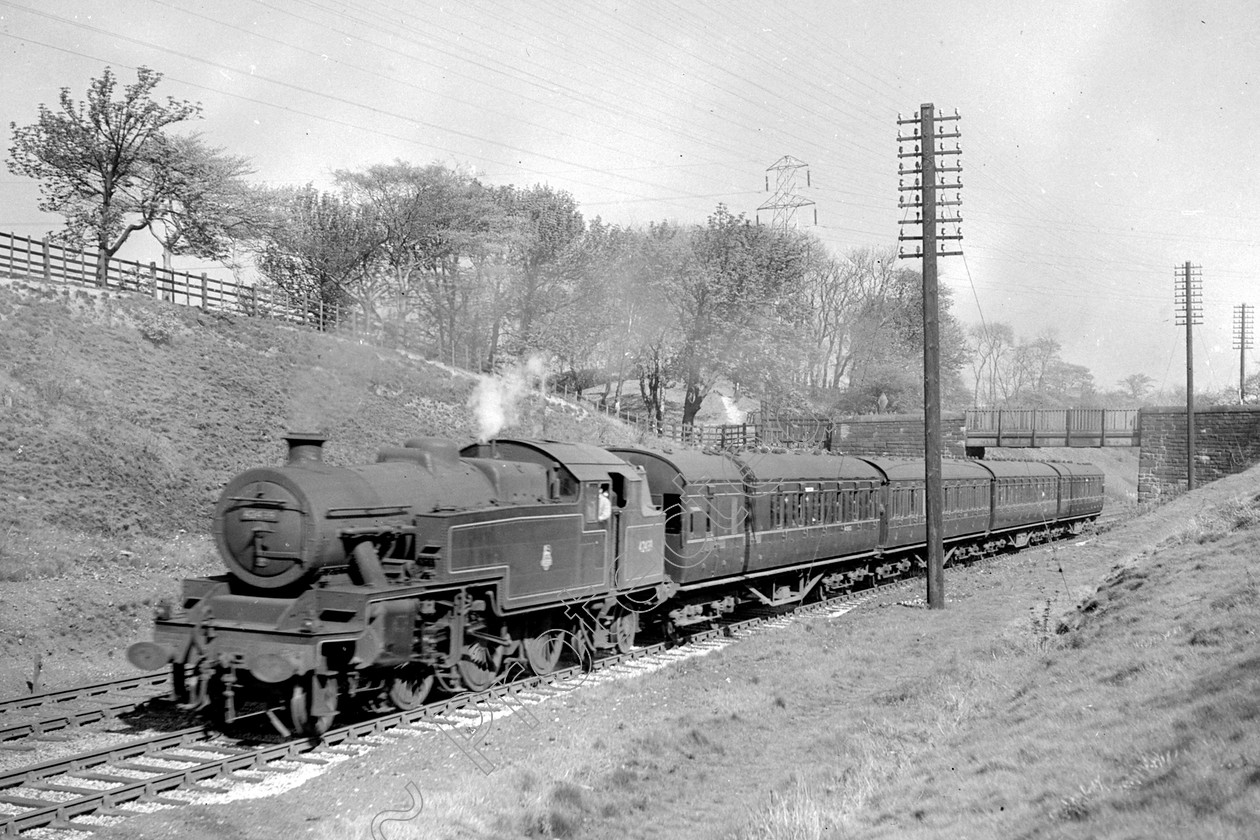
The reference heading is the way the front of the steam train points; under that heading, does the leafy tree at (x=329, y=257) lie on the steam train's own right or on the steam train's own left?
on the steam train's own right

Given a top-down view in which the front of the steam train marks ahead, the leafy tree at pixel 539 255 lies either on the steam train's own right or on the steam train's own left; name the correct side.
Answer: on the steam train's own right

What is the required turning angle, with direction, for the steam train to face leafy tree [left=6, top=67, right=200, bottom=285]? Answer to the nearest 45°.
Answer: approximately 90° to its right

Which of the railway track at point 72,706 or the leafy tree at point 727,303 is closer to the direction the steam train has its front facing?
the railway track

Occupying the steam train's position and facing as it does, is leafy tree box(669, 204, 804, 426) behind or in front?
behind

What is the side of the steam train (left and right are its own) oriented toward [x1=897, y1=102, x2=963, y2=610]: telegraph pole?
back

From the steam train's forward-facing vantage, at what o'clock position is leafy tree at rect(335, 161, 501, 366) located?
The leafy tree is roughly at 4 o'clock from the steam train.

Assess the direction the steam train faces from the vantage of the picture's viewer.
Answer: facing the viewer and to the left of the viewer
